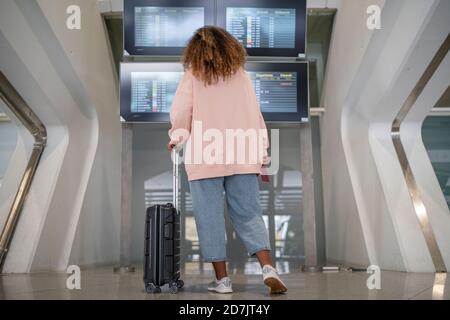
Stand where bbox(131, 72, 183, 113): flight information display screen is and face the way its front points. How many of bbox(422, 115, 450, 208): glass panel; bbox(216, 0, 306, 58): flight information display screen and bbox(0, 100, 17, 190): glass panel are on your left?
2

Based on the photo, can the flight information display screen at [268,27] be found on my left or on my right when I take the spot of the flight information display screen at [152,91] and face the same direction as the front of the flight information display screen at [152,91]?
on my left

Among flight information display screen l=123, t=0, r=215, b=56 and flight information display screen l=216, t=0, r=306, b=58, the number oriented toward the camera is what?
2

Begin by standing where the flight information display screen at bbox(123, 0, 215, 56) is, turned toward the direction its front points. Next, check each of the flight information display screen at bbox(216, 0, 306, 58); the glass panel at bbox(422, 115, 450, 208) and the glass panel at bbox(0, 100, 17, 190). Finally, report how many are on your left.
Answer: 2

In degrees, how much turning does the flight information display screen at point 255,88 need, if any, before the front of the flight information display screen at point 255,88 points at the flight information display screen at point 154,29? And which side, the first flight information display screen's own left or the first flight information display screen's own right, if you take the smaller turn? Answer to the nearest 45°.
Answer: approximately 90° to the first flight information display screen's own right

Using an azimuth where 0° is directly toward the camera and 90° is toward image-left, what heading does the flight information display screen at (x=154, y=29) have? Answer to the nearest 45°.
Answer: approximately 0°

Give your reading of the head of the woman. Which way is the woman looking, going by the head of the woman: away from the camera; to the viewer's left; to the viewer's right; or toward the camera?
away from the camera
